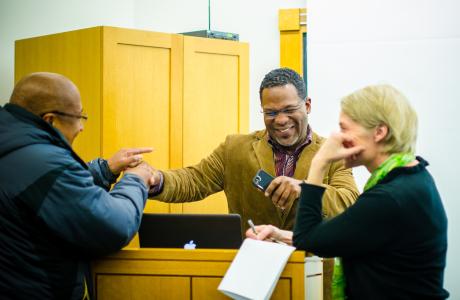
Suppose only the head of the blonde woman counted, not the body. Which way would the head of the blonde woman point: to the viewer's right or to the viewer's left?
to the viewer's left

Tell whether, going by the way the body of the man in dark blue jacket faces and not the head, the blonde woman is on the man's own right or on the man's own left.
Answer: on the man's own right

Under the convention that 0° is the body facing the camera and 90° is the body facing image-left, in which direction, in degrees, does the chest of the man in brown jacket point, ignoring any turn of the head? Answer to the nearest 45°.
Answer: approximately 0°

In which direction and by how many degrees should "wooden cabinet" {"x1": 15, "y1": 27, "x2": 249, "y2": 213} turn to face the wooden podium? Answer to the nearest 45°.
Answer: approximately 45° to its right

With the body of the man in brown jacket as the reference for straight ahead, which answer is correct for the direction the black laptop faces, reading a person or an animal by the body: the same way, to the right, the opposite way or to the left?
the opposite way

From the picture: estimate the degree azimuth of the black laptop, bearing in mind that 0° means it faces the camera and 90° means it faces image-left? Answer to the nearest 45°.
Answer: approximately 180°

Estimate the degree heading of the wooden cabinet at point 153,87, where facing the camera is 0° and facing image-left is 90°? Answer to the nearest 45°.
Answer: approximately 315°

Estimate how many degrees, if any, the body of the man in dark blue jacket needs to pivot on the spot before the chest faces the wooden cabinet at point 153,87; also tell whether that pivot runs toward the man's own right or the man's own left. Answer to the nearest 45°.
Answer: approximately 45° to the man's own left

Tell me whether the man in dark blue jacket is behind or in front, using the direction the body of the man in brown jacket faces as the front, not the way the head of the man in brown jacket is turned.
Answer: in front
